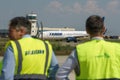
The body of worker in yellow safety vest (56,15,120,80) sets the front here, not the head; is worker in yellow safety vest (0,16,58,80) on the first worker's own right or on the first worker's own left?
on the first worker's own left

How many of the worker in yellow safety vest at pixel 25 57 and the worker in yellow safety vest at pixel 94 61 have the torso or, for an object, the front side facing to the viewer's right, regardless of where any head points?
0

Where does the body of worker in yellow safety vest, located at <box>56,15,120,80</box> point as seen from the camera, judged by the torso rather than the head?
away from the camera

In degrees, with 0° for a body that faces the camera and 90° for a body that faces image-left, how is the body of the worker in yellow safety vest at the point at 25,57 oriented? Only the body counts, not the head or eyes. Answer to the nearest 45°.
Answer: approximately 135°
